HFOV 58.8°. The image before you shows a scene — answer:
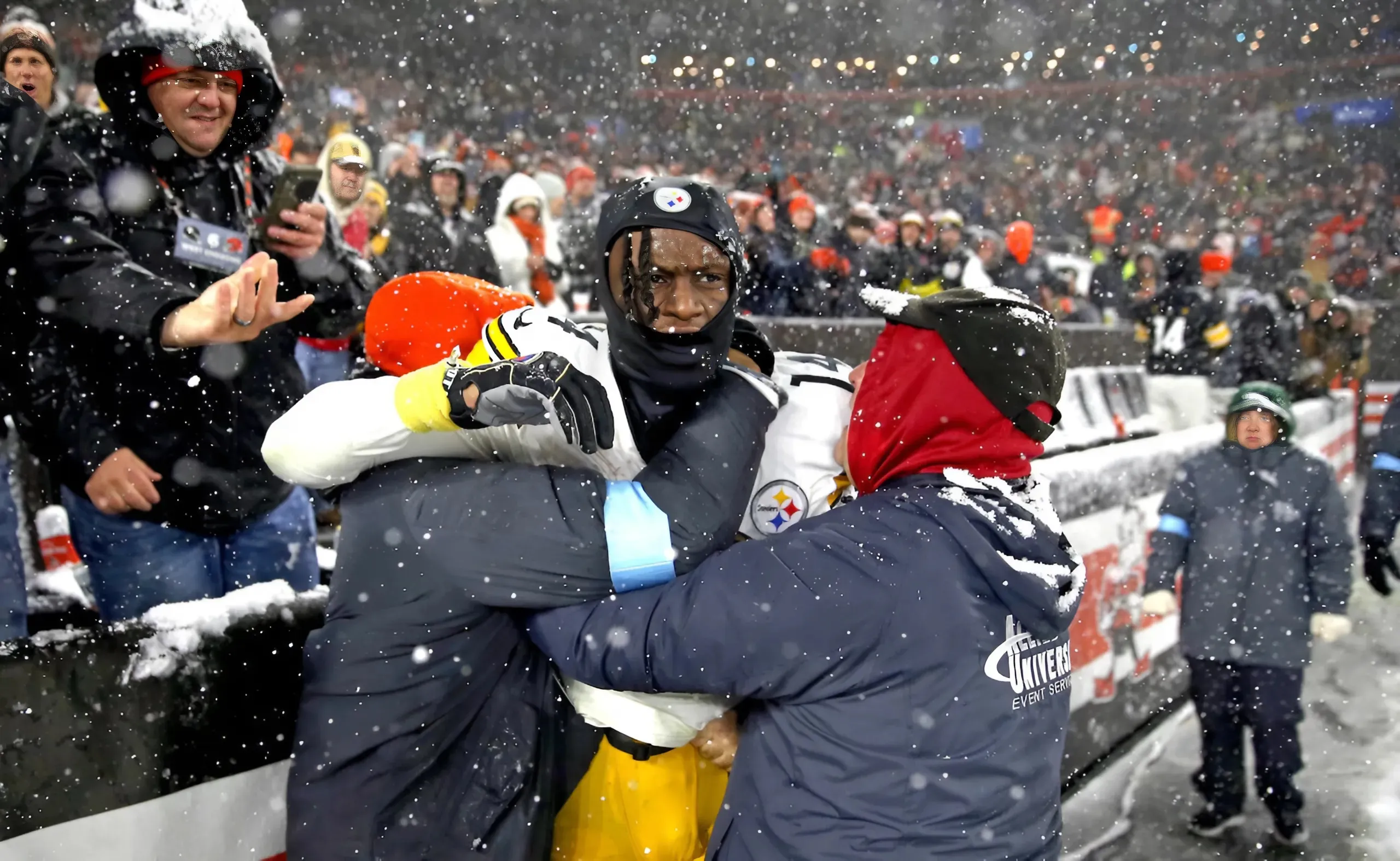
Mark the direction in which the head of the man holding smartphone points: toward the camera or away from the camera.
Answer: toward the camera

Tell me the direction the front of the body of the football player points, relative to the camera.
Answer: toward the camera

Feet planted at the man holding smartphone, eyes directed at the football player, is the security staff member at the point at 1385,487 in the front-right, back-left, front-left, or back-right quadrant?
front-left

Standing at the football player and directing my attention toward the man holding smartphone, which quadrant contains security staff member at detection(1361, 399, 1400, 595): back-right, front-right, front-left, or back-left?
back-right

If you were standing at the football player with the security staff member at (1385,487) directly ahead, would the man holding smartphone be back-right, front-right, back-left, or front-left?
back-left

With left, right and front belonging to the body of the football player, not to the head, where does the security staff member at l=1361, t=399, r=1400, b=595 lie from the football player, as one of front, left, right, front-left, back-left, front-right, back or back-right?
back-left

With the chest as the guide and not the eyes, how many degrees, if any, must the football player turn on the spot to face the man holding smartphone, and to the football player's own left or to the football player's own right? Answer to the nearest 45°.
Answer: approximately 135° to the football player's own right

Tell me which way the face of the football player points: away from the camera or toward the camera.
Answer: toward the camera
